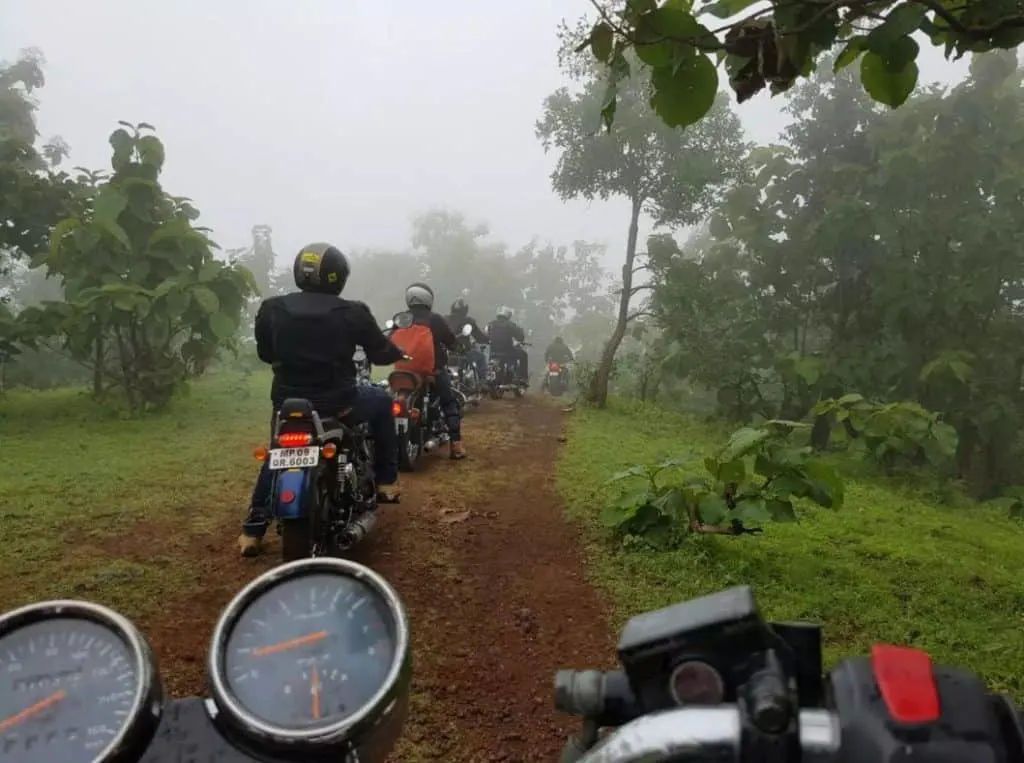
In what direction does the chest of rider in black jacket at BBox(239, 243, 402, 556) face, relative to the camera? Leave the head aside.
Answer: away from the camera

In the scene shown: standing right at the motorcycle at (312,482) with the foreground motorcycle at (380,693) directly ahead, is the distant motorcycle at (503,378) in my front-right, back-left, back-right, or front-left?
back-left

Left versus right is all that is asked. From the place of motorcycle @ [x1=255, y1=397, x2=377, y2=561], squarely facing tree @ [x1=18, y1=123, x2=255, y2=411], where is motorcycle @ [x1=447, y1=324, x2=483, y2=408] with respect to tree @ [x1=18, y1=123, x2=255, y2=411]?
right

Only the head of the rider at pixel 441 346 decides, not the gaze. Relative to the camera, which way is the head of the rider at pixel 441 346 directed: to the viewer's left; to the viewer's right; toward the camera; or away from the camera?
away from the camera

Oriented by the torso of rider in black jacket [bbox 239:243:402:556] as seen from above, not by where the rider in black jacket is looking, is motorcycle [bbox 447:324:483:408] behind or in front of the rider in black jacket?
in front

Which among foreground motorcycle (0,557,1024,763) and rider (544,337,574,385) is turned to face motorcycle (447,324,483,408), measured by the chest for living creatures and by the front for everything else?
the foreground motorcycle

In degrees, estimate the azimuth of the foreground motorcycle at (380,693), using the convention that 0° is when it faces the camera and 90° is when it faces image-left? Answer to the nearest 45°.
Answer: approximately 180°

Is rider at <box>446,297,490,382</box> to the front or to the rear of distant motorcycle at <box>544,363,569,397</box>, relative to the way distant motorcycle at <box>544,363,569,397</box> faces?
to the rear

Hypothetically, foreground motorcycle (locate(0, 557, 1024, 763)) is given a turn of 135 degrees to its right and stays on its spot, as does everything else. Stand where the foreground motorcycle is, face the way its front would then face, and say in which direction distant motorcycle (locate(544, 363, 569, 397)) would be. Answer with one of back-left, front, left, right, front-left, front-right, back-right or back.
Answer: back-left
